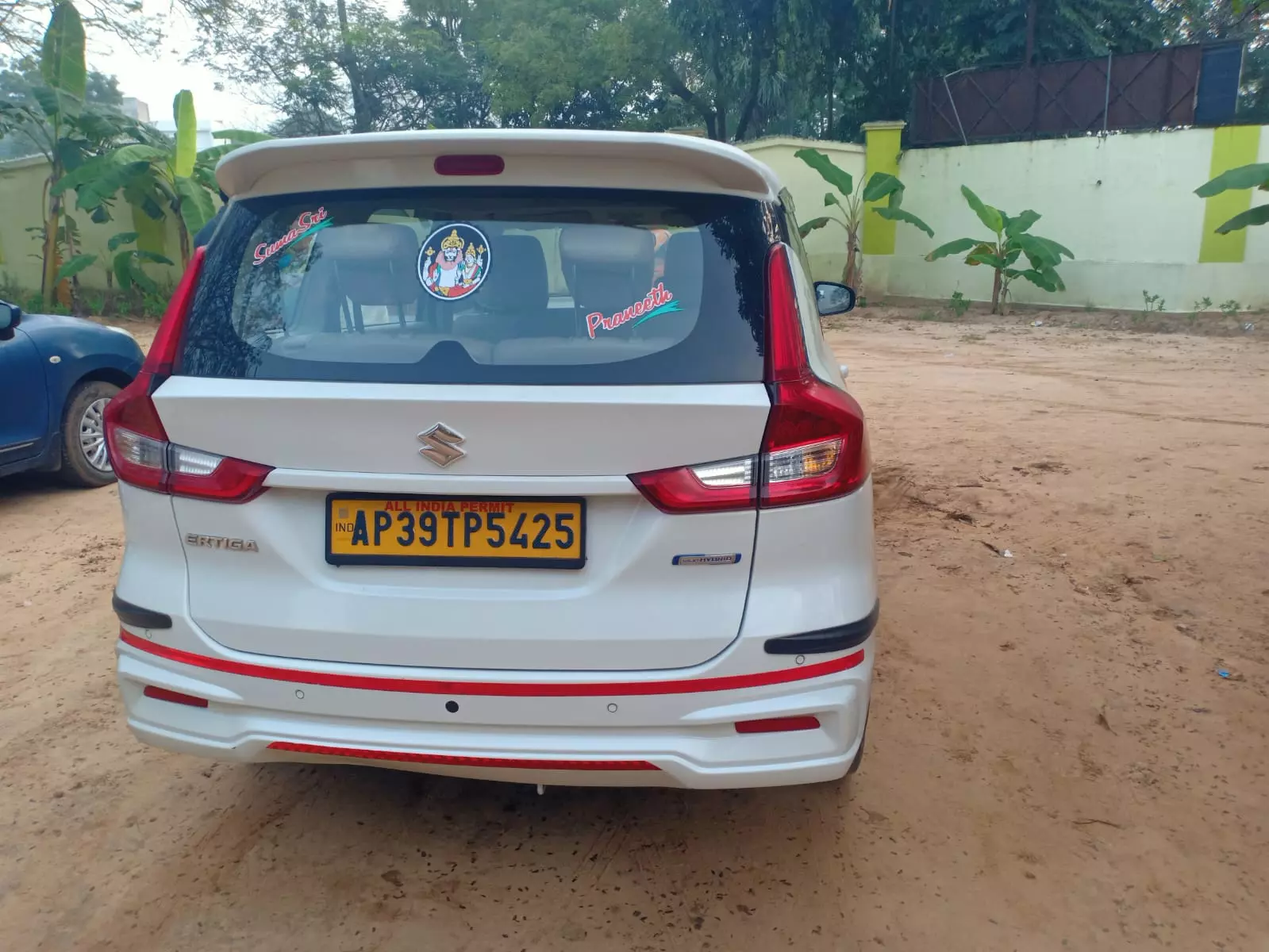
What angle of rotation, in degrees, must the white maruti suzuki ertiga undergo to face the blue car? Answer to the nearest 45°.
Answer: approximately 45° to its left

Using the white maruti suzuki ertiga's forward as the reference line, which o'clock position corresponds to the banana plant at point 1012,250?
The banana plant is roughly at 1 o'clock from the white maruti suzuki ertiga.

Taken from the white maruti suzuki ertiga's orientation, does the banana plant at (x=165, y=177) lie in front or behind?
in front

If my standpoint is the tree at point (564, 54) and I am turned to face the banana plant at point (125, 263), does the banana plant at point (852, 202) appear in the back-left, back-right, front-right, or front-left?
front-left

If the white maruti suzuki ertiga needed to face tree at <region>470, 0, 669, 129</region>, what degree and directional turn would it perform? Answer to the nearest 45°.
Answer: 0° — it already faces it

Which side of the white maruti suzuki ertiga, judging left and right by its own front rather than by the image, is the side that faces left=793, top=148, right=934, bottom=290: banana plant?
front

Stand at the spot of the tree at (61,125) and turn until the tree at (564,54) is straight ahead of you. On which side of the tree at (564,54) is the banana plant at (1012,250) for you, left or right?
right

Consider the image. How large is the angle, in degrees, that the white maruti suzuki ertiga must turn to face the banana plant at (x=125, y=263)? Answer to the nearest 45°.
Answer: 0° — it already faces it

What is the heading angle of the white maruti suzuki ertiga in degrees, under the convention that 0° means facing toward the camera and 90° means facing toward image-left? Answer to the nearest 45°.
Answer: approximately 180°
